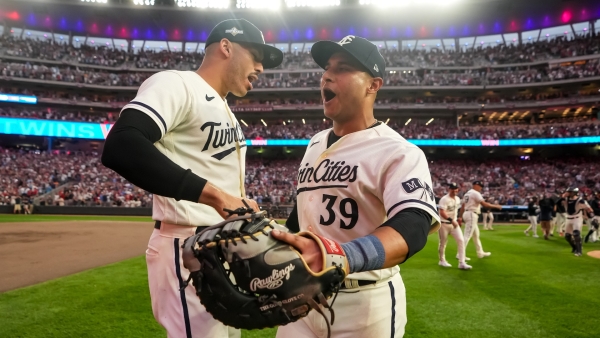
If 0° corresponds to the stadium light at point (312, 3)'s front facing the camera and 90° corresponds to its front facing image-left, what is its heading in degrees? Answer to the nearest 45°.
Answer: approximately 0°

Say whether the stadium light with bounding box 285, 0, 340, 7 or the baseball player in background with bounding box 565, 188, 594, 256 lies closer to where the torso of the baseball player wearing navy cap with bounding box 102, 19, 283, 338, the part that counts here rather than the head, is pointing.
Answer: the baseball player in background

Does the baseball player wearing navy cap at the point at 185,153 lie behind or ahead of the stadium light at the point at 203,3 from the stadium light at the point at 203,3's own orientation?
ahead

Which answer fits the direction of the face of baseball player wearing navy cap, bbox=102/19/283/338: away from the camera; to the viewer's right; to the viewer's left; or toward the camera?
to the viewer's right

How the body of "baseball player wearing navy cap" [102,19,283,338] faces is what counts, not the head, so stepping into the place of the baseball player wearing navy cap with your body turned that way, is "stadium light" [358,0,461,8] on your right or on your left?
on your left

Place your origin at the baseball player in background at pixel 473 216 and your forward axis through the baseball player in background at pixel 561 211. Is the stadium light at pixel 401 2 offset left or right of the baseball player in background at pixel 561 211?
left

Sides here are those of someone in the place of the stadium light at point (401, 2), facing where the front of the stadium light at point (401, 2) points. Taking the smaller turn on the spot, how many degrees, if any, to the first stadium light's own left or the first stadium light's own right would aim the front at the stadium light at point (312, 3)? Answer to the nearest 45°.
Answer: approximately 90° to the first stadium light's own right

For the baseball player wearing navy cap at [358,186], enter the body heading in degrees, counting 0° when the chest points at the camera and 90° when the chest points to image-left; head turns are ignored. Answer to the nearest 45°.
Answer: approximately 45°

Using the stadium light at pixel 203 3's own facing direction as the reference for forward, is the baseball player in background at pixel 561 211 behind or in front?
in front

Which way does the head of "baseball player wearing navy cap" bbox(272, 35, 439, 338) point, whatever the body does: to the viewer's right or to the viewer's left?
to the viewer's left

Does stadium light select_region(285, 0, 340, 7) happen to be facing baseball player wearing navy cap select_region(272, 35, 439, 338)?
yes

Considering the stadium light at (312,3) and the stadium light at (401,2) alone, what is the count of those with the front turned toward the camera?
2

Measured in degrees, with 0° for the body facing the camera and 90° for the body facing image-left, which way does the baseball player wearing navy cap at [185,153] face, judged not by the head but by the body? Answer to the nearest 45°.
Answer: approximately 315°
